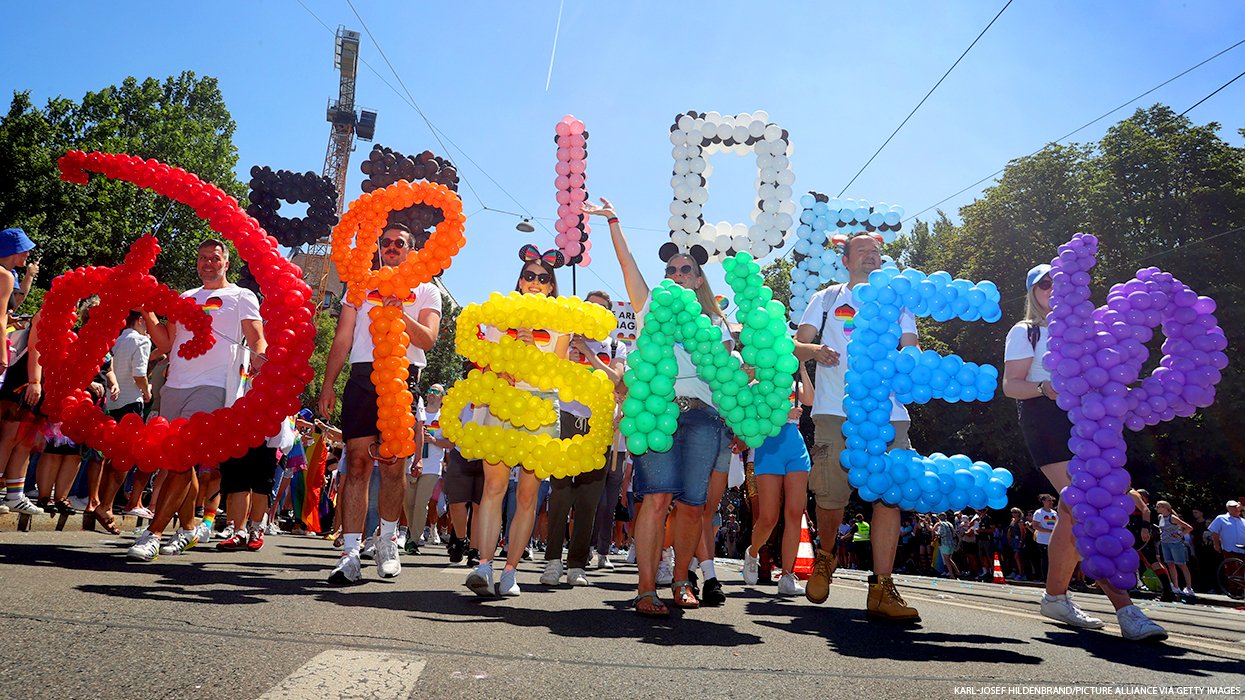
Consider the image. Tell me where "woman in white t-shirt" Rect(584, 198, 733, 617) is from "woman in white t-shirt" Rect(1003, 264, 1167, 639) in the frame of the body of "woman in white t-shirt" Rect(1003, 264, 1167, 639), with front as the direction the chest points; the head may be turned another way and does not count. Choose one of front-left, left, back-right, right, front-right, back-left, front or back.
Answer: right

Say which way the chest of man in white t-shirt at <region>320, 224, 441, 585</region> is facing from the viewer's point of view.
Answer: toward the camera

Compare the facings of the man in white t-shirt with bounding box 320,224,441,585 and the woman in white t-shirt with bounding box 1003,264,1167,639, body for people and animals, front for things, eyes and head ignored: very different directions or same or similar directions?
same or similar directions

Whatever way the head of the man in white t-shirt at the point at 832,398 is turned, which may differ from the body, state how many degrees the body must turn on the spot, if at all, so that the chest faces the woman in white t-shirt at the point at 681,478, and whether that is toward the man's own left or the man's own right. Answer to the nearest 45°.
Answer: approximately 45° to the man's own right

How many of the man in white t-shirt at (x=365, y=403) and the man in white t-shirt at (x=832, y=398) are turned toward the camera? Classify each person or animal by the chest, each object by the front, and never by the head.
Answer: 2

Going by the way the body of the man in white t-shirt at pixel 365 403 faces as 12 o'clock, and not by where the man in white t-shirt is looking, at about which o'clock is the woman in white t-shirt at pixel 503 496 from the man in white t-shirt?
The woman in white t-shirt is roughly at 10 o'clock from the man in white t-shirt.

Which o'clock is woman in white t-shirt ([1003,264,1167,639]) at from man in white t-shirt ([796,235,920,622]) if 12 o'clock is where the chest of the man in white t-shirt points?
The woman in white t-shirt is roughly at 9 o'clock from the man in white t-shirt.

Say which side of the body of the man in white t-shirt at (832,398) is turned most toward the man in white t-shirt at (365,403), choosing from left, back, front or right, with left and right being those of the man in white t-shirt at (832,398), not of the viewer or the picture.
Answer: right

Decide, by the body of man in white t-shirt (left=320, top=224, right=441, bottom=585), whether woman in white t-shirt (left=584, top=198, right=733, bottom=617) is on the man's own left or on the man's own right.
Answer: on the man's own left

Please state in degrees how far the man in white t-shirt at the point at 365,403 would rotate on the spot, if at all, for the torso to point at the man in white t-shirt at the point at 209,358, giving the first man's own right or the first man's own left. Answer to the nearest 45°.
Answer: approximately 135° to the first man's own right

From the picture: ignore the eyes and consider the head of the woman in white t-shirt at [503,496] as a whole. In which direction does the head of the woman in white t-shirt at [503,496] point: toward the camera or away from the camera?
toward the camera

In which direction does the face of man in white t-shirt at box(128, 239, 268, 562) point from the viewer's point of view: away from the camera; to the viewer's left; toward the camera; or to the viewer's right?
toward the camera

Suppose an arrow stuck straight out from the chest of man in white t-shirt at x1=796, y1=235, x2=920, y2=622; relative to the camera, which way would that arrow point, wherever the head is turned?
toward the camera
